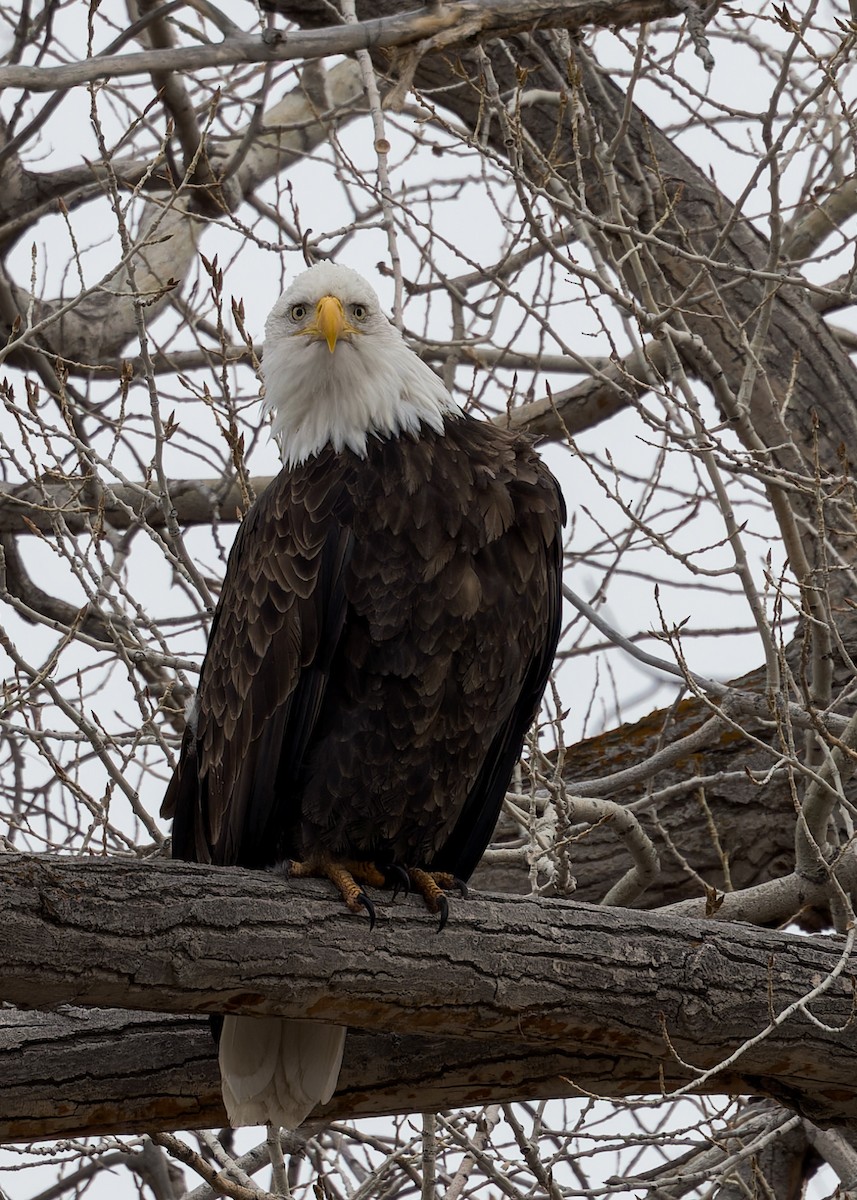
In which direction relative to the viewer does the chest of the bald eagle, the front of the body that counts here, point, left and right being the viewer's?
facing the viewer and to the right of the viewer
